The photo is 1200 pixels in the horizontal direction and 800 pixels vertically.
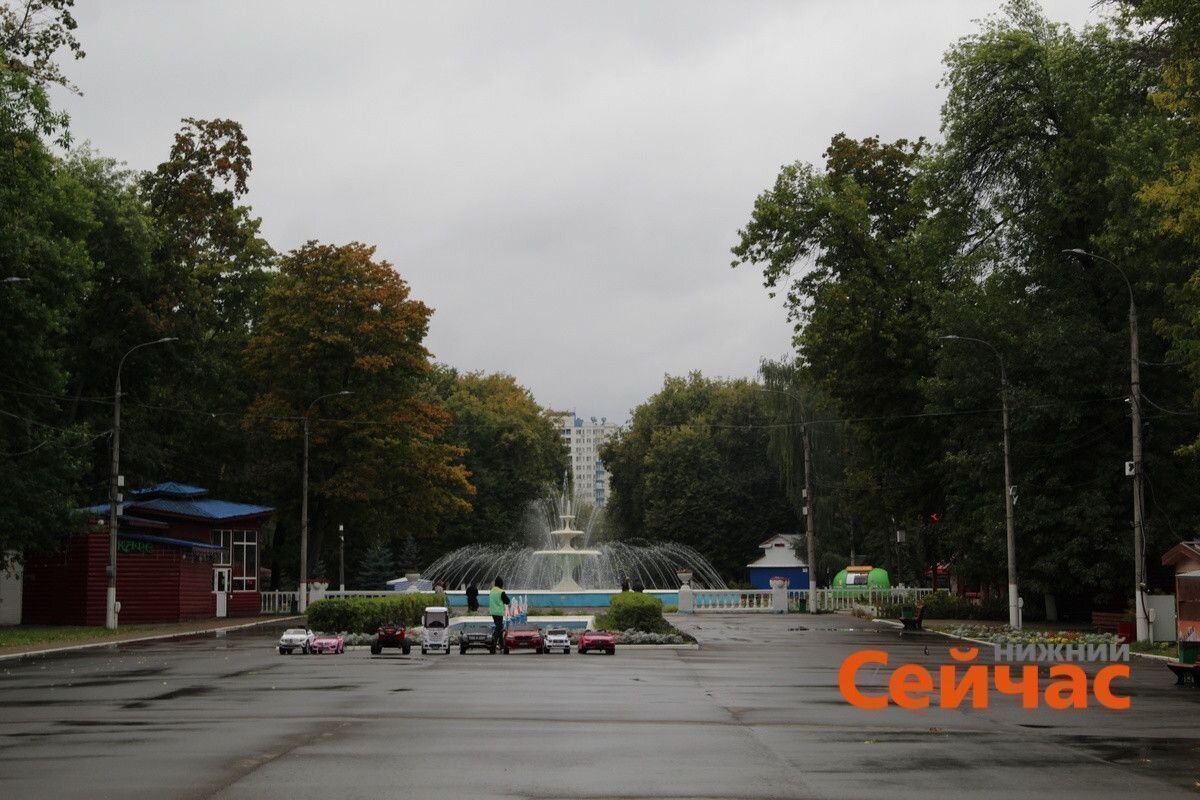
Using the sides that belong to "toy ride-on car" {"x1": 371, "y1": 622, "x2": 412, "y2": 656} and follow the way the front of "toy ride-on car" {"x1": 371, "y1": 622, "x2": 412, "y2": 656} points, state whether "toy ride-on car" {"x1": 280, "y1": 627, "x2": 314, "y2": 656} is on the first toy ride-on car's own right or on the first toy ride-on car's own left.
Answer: on the first toy ride-on car's own right

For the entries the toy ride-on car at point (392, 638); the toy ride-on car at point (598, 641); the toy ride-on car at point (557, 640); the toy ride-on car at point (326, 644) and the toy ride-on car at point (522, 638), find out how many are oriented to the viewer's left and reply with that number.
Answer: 0

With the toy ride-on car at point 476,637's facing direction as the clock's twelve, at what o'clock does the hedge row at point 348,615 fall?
The hedge row is roughly at 5 o'clock from the toy ride-on car.

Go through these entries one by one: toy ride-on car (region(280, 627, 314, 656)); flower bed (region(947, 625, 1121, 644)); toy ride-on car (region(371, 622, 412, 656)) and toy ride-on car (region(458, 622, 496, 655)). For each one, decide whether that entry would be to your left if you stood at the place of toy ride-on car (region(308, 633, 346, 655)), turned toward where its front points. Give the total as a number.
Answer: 3

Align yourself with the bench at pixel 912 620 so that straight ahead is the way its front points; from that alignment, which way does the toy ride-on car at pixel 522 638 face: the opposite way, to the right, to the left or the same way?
to the left

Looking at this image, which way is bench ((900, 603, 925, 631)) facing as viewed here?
to the viewer's left

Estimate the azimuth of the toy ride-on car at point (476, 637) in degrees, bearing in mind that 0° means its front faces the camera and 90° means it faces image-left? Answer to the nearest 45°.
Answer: approximately 0°

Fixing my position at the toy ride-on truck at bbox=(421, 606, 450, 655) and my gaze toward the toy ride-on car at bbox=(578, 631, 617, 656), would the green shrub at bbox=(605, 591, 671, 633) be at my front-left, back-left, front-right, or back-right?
front-left

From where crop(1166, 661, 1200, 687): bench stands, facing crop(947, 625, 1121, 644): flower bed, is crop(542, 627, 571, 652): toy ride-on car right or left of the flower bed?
left

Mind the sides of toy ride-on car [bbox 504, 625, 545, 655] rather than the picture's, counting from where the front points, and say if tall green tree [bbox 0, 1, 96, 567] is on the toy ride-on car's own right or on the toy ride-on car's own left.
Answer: on the toy ride-on car's own right

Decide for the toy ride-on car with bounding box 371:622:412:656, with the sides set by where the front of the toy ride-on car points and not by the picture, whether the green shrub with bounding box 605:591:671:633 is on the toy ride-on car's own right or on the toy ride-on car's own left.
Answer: on the toy ride-on car's own left

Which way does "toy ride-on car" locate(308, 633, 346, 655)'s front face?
toward the camera

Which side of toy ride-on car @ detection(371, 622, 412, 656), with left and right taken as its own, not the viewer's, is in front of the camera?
front

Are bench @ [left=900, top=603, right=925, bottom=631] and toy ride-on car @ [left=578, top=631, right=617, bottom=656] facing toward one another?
no

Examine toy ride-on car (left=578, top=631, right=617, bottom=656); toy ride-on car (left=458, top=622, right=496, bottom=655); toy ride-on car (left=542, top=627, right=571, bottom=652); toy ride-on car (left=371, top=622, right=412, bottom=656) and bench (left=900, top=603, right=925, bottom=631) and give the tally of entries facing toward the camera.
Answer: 4

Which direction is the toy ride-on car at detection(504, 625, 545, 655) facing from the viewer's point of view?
toward the camera

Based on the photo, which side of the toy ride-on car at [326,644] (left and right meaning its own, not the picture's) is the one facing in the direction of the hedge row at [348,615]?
back
